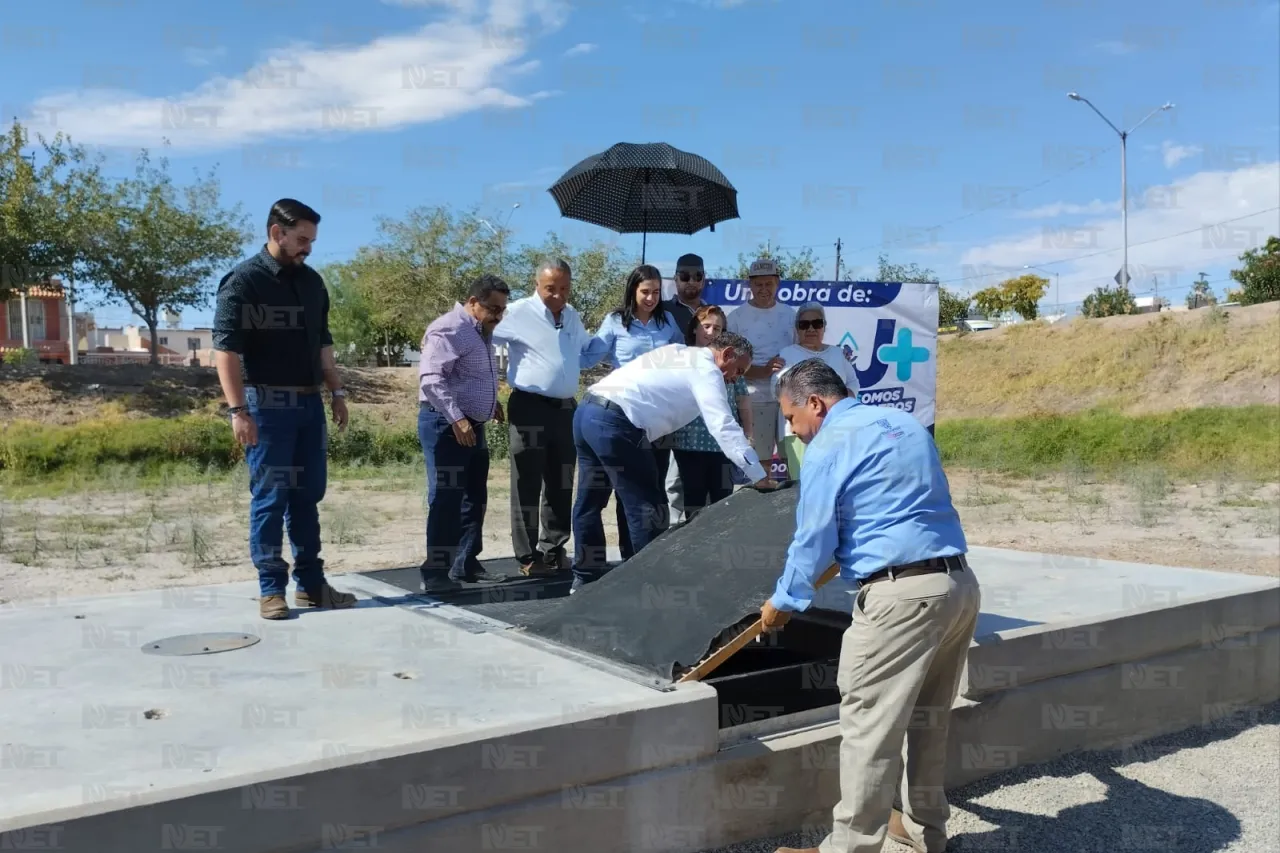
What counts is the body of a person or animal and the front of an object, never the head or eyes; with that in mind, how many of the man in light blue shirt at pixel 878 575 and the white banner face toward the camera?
1

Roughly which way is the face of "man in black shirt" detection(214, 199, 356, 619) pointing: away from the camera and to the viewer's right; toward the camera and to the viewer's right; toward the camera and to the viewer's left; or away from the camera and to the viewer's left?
toward the camera and to the viewer's right

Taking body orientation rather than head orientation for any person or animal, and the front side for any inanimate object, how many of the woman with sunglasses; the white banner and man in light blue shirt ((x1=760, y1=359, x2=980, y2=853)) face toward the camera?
2

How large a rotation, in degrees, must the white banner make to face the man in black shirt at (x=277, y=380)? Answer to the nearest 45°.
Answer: approximately 45° to its right

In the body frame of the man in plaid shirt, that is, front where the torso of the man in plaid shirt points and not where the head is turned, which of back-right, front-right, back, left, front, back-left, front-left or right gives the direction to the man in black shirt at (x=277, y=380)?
right

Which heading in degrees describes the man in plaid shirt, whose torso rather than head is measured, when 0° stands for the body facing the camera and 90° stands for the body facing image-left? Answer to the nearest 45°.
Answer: approximately 315°

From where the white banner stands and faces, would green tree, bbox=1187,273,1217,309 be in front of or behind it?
behind

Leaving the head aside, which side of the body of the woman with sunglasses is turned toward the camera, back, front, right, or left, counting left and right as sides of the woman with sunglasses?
front

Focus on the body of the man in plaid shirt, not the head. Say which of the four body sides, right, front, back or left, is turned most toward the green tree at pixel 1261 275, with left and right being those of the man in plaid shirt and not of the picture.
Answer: left

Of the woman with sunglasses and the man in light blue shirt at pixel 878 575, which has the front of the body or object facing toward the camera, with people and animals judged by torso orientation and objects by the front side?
the woman with sunglasses

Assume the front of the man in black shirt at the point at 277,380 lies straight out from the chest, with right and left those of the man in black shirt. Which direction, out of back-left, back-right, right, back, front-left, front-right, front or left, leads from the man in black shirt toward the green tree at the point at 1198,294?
left

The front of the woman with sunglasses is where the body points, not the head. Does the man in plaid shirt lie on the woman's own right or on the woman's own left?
on the woman's own right

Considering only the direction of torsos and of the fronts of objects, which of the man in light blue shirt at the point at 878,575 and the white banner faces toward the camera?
the white banner

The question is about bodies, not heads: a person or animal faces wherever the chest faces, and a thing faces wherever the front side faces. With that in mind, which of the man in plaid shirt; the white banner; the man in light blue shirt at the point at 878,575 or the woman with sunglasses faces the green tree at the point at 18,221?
the man in light blue shirt

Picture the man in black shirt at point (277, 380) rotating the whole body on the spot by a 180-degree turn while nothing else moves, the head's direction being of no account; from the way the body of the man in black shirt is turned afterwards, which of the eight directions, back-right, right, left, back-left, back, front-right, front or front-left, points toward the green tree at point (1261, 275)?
right

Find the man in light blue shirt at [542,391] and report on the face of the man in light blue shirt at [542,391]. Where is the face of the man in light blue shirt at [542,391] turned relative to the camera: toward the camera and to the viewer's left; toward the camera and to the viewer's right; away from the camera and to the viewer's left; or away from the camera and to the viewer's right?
toward the camera and to the viewer's right
